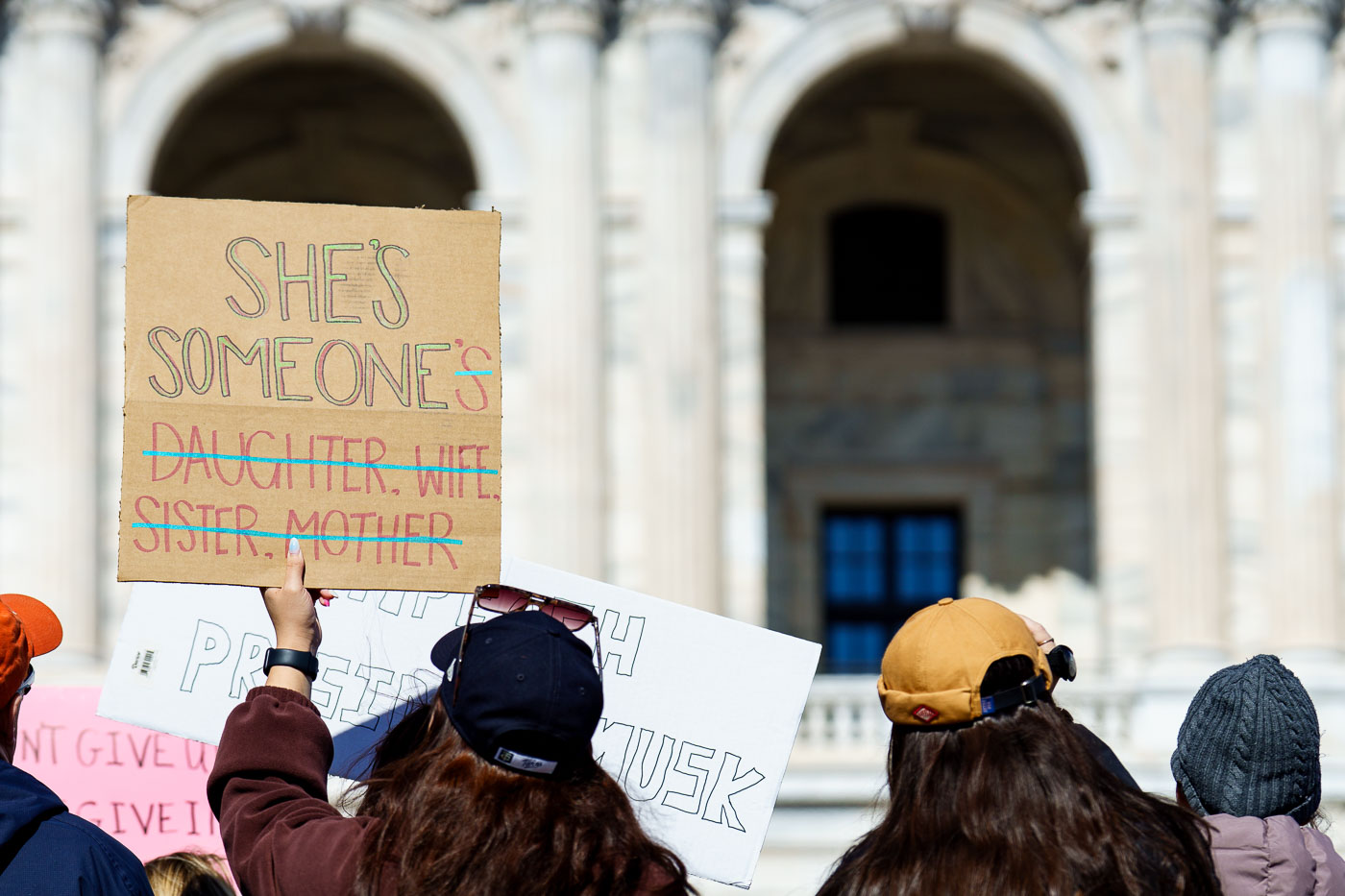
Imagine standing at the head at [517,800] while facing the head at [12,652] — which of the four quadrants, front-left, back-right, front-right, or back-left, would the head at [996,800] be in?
back-right

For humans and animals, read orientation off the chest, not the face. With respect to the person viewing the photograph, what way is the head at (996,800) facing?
facing away from the viewer and to the left of the viewer

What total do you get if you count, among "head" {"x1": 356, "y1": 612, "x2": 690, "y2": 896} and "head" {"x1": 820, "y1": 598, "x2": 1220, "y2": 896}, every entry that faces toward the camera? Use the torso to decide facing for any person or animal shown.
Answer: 0

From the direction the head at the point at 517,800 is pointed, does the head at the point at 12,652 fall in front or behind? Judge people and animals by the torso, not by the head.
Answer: in front

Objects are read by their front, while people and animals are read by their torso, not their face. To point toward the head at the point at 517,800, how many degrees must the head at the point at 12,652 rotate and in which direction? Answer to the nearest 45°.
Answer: approximately 90° to its right

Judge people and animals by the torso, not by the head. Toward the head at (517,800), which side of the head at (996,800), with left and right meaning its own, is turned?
left

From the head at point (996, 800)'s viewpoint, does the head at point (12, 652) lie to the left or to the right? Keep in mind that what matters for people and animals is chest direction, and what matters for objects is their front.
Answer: on its left

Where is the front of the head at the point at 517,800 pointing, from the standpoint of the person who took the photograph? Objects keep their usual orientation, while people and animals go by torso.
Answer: facing away from the viewer and to the left of the viewer

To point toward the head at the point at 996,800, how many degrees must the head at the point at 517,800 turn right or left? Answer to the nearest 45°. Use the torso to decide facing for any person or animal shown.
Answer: approximately 135° to its right
